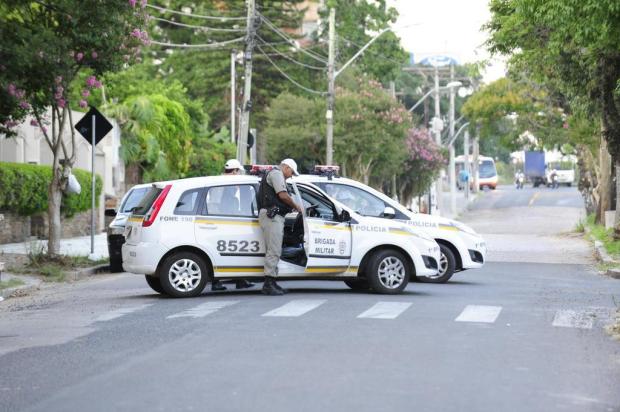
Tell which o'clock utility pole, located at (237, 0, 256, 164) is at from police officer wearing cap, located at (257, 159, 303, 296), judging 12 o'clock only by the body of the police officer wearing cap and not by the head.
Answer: The utility pole is roughly at 9 o'clock from the police officer wearing cap.

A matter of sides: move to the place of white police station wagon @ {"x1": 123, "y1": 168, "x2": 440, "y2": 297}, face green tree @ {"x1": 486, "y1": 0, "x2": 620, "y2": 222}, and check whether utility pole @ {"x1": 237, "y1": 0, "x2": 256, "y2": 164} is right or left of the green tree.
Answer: left

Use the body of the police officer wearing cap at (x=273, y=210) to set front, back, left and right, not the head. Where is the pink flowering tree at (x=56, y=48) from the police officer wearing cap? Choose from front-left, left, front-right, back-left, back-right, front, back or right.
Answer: back-left

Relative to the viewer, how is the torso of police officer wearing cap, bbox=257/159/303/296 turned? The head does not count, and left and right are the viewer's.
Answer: facing to the right of the viewer

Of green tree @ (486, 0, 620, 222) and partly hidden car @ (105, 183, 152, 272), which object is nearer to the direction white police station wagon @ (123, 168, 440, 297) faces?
the green tree

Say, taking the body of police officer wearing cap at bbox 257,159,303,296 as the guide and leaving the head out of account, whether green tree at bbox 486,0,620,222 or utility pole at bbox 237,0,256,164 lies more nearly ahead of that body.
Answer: the green tree

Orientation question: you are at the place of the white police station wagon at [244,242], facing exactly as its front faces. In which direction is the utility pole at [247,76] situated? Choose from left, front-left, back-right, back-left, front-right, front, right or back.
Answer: left

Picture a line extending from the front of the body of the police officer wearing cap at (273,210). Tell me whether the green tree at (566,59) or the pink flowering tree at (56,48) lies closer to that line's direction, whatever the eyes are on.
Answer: the green tree

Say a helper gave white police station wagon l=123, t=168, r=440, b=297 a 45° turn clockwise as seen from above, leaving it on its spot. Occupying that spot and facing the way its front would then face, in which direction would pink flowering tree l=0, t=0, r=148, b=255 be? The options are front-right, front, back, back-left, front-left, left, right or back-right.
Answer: back

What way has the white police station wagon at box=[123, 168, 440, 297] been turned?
to the viewer's right

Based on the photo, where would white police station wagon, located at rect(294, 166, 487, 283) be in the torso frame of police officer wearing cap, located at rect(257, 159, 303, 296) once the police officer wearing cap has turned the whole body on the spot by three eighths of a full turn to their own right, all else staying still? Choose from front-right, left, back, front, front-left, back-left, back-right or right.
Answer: back
